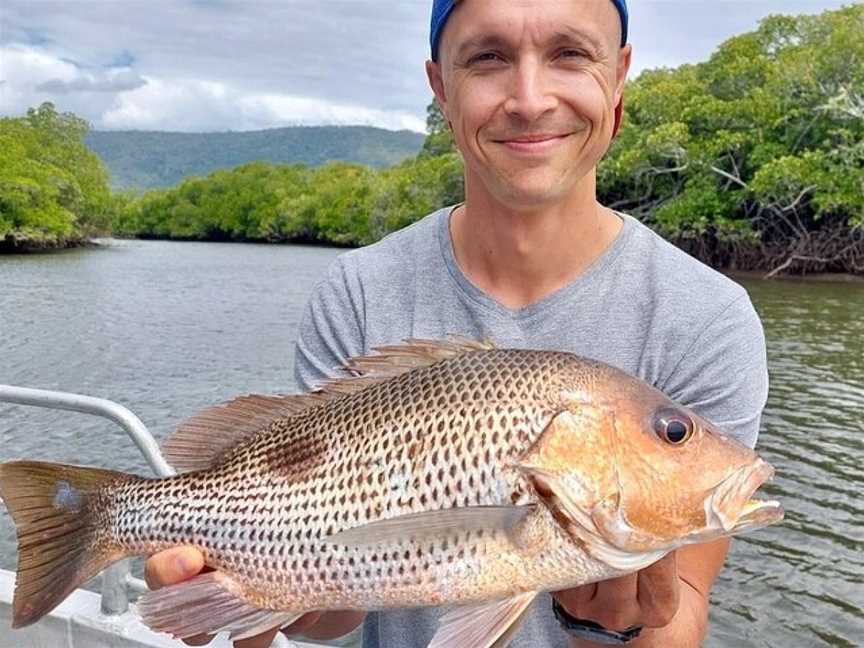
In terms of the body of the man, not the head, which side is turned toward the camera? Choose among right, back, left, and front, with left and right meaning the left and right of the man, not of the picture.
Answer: front
